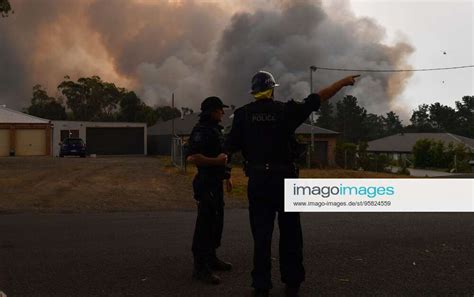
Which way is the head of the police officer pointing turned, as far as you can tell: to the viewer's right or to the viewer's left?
to the viewer's right

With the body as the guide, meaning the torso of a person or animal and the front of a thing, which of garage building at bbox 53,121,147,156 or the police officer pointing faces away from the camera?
the police officer pointing

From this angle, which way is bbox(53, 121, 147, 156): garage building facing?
toward the camera

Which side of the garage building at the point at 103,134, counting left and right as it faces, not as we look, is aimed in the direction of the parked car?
front

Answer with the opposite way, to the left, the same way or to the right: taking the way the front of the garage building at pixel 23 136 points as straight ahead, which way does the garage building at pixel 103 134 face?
the same way

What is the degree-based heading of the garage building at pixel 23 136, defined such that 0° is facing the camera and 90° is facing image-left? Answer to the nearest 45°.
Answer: approximately 0°

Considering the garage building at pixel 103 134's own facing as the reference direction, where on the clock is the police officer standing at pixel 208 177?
The police officer standing is roughly at 12 o'clock from the garage building.

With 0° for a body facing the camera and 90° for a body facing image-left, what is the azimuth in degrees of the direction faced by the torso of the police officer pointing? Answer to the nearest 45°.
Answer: approximately 180°

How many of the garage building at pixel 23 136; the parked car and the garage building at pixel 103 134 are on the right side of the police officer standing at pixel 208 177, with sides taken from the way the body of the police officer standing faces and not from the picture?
0
